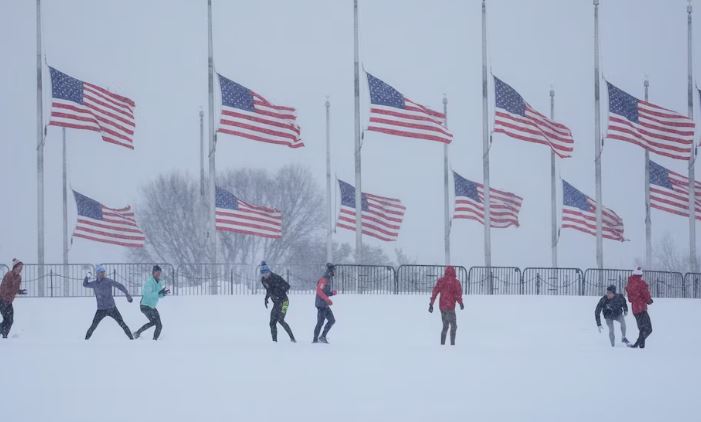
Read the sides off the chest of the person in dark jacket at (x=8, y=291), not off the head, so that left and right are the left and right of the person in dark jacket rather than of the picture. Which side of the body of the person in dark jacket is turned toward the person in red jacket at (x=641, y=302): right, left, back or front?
front

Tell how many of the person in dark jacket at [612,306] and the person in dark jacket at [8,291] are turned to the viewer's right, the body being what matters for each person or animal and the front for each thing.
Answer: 1

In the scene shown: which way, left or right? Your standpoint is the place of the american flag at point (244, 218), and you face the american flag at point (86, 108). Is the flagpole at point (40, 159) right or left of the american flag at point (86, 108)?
right

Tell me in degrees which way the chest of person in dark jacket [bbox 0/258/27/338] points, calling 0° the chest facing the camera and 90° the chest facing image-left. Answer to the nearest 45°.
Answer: approximately 270°

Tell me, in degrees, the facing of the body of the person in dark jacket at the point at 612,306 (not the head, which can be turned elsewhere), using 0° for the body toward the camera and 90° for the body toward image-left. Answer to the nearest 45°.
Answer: approximately 0°

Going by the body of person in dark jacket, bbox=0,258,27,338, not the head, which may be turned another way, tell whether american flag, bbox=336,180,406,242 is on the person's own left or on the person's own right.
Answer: on the person's own left

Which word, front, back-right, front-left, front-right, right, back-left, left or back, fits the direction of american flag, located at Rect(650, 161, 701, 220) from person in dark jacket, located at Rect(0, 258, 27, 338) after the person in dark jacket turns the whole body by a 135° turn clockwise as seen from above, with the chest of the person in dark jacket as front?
back

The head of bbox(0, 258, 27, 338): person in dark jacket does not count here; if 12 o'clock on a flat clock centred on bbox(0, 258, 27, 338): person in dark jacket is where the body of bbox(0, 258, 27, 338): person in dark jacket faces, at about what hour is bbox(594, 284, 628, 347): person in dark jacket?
bbox(594, 284, 628, 347): person in dark jacket is roughly at 12 o'clock from bbox(0, 258, 27, 338): person in dark jacket.

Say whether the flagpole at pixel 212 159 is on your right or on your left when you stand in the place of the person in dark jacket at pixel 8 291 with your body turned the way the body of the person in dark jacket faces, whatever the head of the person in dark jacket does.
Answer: on your left

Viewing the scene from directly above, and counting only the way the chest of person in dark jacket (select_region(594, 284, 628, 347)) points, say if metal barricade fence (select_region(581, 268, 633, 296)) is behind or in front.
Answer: behind
